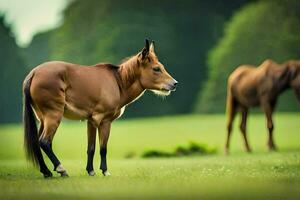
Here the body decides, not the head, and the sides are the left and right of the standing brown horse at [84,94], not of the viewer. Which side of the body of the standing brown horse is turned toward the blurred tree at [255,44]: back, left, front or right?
left

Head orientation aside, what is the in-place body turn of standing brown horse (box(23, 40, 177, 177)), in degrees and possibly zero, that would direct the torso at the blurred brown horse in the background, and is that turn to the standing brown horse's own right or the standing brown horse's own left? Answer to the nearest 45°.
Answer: approximately 45° to the standing brown horse's own left

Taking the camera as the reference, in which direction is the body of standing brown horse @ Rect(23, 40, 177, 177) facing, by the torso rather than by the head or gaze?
to the viewer's right

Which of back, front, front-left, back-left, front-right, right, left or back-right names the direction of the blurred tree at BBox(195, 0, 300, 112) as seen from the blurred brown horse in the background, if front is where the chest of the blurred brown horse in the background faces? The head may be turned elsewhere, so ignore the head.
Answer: left

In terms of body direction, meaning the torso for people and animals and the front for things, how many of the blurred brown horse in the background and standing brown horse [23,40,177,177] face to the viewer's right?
2

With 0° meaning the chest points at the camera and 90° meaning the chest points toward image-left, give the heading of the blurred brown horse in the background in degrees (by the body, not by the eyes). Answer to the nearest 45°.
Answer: approximately 270°
